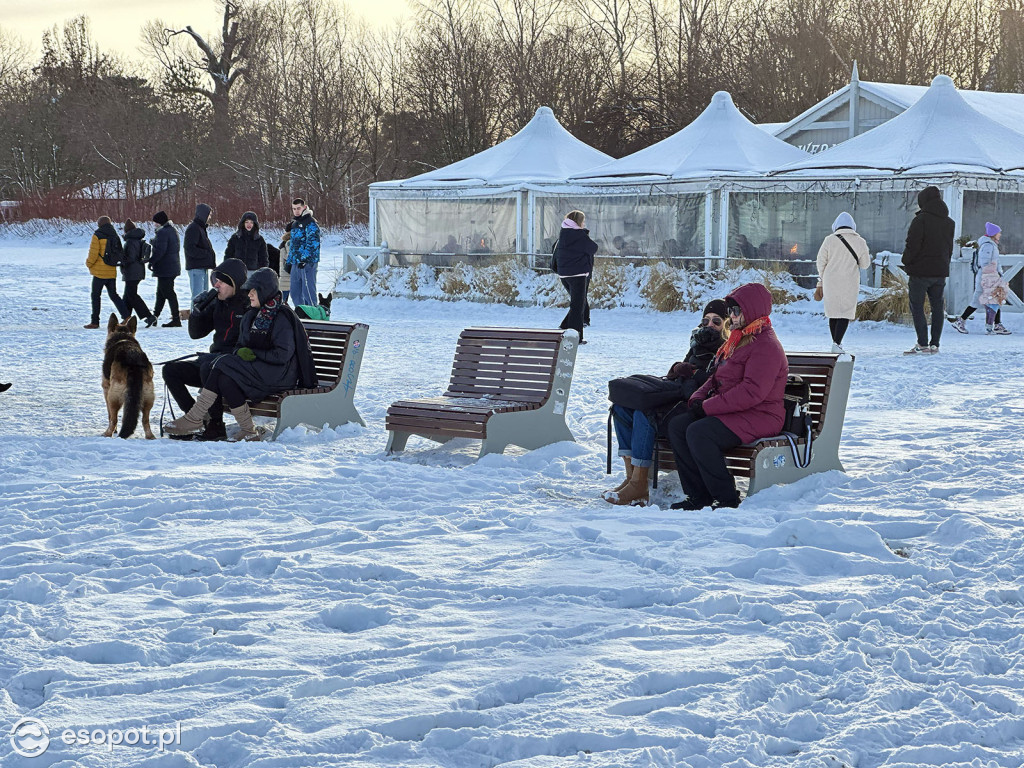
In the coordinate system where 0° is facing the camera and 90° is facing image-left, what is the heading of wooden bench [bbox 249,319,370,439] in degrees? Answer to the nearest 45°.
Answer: approximately 45°

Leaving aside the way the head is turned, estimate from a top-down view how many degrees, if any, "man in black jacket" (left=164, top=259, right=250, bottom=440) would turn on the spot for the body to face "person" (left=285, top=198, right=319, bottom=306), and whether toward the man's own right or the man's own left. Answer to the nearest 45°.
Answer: approximately 135° to the man's own right

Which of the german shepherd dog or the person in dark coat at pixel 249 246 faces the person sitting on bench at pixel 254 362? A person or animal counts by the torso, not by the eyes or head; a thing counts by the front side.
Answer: the person in dark coat

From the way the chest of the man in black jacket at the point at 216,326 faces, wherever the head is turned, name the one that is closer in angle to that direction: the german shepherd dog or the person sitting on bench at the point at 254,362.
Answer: the german shepherd dog

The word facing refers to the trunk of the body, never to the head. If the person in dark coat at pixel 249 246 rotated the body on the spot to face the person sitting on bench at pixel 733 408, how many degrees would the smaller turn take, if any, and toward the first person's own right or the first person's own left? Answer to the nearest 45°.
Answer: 0° — they already face them

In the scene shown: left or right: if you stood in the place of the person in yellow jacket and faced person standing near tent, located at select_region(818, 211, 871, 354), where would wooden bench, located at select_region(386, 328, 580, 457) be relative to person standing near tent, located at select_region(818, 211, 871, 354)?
right

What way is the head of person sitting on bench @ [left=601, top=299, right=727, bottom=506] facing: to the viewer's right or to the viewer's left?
to the viewer's left

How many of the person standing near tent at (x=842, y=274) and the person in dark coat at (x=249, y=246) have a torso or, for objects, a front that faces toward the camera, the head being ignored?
1

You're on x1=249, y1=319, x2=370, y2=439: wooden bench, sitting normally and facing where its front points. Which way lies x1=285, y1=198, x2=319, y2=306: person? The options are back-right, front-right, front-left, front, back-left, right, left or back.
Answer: back-right

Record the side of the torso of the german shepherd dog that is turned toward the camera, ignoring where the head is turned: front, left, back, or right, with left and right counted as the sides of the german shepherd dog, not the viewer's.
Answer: back

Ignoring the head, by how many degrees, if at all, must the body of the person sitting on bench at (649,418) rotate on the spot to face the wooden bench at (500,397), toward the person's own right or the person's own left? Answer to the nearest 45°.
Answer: approximately 90° to the person's own right

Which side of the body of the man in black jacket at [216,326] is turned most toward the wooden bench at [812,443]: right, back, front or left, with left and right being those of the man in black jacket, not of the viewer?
left

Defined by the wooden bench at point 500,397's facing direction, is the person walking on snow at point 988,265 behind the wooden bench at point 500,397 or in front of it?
behind

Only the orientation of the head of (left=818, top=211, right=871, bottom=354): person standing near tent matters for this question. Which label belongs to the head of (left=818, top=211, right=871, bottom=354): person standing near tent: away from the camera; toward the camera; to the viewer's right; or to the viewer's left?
away from the camera

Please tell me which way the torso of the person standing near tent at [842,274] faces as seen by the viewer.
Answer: away from the camera
